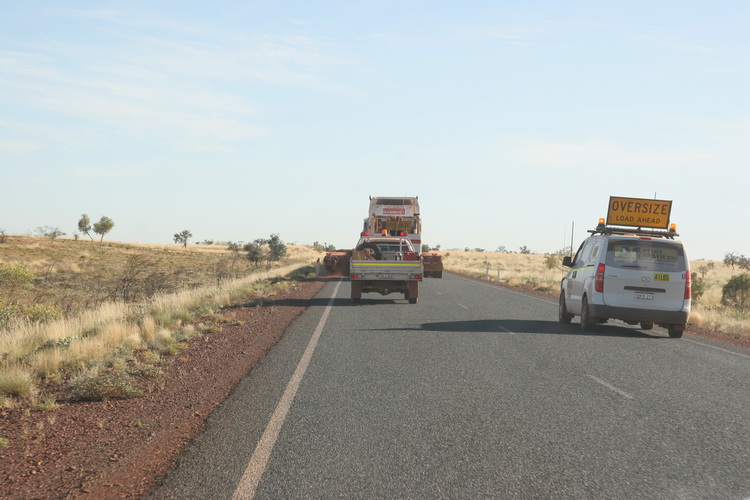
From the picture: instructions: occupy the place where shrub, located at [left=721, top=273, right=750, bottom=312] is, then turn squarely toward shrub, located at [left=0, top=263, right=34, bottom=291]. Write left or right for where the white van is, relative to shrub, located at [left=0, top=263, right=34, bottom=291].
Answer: left

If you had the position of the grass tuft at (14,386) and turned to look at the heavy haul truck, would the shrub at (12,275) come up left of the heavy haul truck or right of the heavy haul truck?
left

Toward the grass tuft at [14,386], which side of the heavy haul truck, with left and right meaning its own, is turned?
back

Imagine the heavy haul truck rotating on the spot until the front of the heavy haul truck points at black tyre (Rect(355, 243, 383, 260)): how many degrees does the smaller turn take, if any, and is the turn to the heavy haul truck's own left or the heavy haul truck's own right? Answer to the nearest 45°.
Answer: approximately 180°

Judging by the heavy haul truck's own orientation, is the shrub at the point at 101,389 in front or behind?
behind

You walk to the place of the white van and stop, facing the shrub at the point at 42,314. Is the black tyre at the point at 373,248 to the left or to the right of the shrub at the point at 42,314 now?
right

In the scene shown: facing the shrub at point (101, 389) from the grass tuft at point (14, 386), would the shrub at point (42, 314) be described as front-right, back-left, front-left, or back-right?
back-left

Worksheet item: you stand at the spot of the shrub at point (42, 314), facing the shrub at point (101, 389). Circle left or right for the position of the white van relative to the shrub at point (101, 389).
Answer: left

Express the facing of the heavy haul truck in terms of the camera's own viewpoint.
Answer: facing away from the viewer

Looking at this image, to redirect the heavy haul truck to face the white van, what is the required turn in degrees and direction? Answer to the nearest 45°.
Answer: approximately 180°
